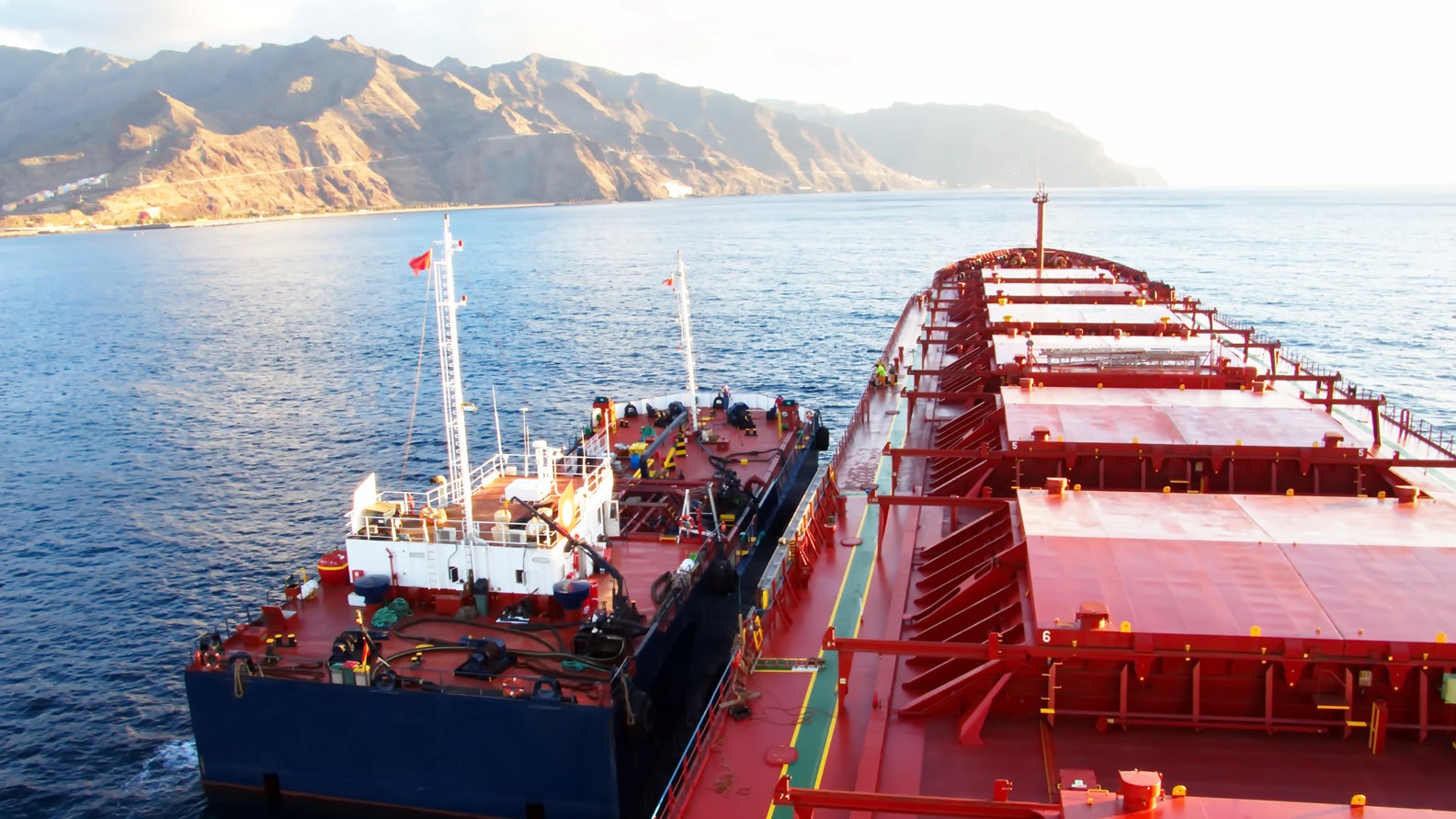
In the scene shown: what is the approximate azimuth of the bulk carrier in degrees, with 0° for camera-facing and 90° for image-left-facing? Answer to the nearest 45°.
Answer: approximately 180°

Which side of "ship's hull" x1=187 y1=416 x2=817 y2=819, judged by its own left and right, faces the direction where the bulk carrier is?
right

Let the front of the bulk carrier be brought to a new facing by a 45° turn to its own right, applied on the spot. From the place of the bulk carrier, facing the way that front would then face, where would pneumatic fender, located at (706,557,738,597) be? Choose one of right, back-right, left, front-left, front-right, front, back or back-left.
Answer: back

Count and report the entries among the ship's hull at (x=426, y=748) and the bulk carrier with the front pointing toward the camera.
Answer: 0

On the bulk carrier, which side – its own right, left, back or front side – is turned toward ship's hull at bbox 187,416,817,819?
left

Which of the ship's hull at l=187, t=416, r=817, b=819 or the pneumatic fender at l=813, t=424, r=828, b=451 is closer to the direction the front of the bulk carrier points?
the pneumatic fender

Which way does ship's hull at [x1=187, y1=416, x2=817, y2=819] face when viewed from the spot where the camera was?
facing away from the viewer and to the right of the viewer

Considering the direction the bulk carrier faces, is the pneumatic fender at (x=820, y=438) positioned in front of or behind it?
in front
